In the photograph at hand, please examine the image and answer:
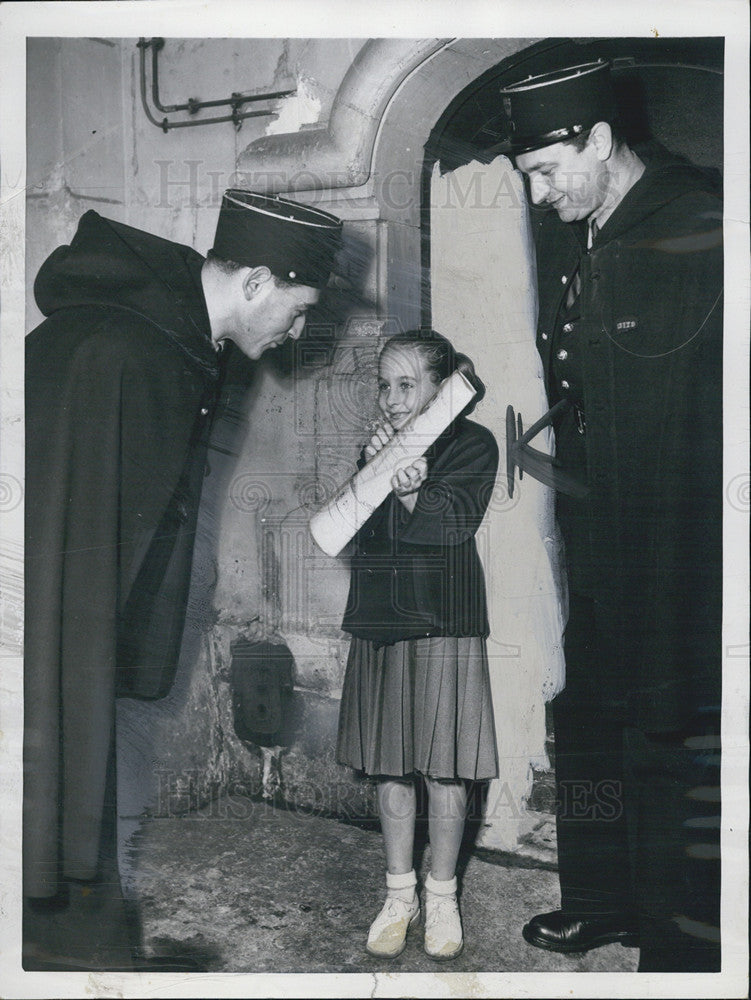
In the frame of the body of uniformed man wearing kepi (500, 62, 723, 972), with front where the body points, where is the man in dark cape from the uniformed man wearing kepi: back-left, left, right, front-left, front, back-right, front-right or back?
front-right

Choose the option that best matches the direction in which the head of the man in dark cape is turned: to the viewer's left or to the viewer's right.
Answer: to the viewer's right

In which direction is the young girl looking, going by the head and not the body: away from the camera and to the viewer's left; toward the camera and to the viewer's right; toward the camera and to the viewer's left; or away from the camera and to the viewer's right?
toward the camera and to the viewer's left

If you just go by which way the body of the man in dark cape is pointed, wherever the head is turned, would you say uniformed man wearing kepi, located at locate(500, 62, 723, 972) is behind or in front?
in front

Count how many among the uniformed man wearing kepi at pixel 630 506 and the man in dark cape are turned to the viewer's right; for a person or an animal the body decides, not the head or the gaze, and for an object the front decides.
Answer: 1

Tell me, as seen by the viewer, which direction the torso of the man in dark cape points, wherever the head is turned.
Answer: to the viewer's right

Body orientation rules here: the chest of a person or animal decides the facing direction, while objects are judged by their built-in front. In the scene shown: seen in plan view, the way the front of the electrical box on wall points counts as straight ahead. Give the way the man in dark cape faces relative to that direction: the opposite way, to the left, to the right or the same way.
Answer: to the left

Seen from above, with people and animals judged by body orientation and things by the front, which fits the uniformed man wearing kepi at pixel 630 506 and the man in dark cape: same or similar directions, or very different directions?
very different directions
